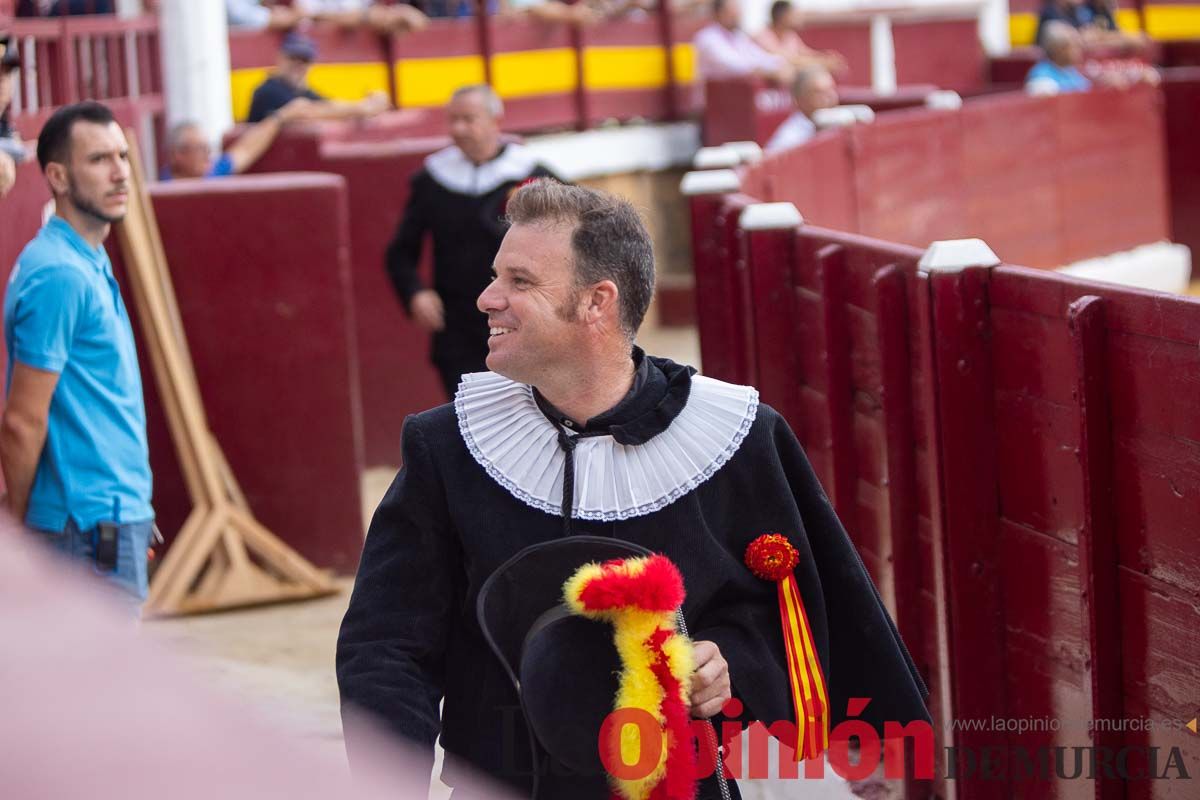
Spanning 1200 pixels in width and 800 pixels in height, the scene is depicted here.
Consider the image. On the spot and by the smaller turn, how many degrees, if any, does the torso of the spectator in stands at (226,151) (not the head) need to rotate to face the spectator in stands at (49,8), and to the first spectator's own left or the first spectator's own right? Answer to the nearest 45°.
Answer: approximately 180°

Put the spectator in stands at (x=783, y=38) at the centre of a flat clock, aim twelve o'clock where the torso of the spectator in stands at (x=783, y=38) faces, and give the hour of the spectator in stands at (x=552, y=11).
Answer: the spectator in stands at (x=552, y=11) is roughly at 5 o'clock from the spectator in stands at (x=783, y=38).

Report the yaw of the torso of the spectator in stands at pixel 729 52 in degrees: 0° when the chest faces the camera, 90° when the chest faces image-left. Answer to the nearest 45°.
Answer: approximately 315°

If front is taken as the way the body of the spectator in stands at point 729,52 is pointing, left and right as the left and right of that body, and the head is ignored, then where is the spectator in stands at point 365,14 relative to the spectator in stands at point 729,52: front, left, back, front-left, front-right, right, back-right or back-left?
right

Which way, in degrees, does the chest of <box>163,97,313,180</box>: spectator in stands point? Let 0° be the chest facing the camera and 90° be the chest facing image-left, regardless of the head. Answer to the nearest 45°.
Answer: approximately 315°

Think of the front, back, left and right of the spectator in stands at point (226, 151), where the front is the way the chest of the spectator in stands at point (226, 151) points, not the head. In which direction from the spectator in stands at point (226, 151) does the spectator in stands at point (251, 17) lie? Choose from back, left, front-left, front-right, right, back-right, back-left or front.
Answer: back-left
